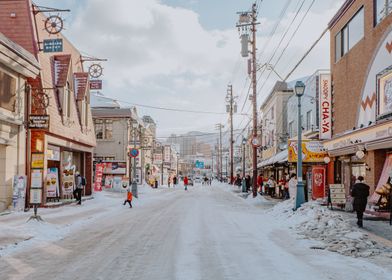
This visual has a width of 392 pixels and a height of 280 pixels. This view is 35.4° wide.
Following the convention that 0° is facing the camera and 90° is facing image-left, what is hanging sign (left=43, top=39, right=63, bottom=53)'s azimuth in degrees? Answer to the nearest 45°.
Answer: approximately 0°

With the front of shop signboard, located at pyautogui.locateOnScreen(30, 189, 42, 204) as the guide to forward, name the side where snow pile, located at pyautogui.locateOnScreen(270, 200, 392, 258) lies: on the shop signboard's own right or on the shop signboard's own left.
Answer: on the shop signboard's own left

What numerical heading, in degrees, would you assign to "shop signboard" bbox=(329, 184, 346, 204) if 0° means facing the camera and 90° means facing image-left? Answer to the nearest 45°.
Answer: approximately 0°

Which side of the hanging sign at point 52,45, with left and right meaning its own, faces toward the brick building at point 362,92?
left

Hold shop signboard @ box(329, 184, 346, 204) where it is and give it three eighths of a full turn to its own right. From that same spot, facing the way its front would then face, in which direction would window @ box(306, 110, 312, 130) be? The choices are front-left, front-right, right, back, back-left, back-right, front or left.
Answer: front-right
